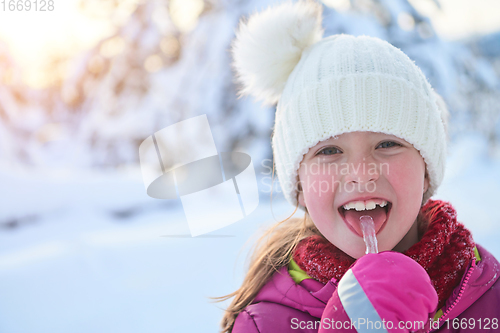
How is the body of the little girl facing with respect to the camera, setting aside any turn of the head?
toward the camera
